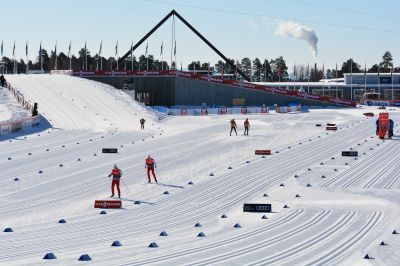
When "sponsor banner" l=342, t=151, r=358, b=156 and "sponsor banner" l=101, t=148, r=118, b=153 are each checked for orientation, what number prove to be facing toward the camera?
2

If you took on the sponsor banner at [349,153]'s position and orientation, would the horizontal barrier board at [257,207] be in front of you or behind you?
in front

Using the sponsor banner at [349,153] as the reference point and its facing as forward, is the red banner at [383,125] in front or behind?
behind

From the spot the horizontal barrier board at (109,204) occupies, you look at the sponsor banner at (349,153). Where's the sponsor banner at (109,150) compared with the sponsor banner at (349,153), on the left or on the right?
left

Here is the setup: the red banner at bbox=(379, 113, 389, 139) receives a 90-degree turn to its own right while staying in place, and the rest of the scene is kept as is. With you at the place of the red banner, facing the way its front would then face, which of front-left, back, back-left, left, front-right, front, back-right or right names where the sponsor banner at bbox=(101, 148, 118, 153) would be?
front-left

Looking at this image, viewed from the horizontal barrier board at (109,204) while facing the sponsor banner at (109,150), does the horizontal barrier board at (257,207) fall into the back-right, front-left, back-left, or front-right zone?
back-right

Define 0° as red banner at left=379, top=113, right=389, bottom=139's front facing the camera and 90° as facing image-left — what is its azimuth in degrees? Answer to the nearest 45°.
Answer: approximately 0°

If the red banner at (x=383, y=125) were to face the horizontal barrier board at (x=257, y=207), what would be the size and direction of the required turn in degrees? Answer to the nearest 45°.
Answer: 0° — it already faces it

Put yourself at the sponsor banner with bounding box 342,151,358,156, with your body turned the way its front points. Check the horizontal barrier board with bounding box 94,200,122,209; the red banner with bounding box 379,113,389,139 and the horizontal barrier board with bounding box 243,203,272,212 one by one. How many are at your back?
1

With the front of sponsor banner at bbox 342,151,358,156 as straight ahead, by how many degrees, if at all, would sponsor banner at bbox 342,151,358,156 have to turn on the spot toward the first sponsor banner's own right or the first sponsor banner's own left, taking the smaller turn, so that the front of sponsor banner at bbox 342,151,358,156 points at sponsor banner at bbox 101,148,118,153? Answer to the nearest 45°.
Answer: approximately 90° to the first sponsor banner's own right

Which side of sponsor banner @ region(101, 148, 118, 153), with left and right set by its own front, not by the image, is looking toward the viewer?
front

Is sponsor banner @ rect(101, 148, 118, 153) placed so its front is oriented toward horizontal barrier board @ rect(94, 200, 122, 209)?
yes

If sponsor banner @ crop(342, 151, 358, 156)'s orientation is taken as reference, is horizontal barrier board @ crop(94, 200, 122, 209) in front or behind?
in front

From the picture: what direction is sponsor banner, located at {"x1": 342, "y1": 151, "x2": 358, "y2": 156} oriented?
toward the camera
